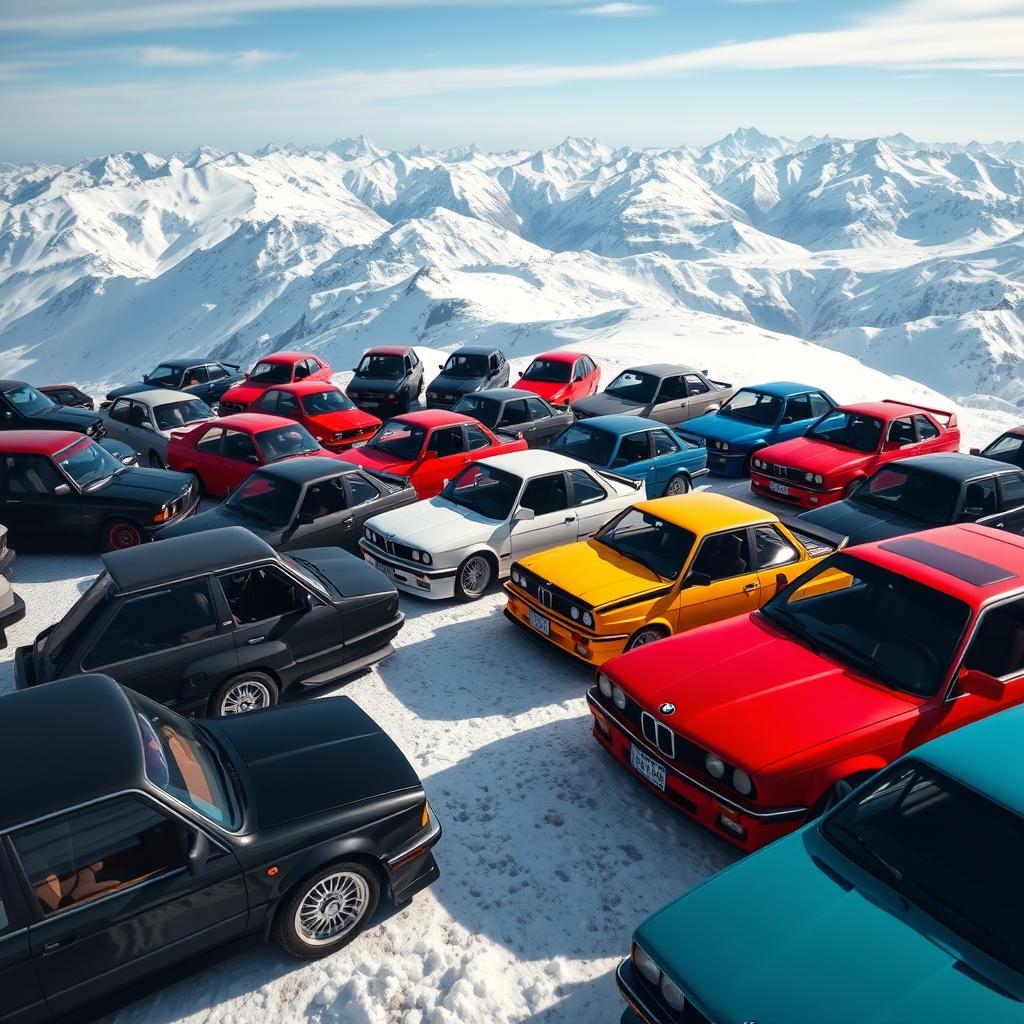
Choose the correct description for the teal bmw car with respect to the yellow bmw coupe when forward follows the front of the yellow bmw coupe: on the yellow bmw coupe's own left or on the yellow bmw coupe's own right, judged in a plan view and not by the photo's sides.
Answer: on the yellow bmw coupe's own left

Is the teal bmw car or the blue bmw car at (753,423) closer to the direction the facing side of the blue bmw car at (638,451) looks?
the teal bmw car

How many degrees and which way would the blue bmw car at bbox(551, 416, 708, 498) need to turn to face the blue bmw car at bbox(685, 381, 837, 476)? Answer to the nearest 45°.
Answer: approximately 180°

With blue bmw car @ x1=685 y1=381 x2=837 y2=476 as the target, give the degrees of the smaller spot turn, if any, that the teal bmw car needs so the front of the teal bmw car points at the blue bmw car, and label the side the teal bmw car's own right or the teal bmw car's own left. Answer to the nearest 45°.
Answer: approximately 135° to the teal bmw car's own right

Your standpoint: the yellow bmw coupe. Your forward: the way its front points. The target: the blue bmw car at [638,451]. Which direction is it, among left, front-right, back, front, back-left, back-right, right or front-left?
back-right

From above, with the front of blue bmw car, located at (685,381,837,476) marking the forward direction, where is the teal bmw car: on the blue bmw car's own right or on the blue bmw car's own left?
on the blue bmw car's own left

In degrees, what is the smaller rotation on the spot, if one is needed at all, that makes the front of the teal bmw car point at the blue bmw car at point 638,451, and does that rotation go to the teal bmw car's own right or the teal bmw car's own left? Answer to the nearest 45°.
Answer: approximately 135° to the teal bmw car's own right

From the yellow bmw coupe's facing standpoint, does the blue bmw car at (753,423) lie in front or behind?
behind
